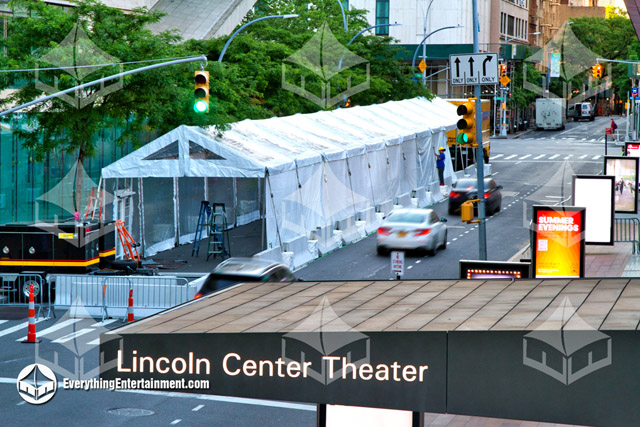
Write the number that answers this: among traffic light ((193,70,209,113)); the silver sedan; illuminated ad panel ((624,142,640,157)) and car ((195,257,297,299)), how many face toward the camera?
2

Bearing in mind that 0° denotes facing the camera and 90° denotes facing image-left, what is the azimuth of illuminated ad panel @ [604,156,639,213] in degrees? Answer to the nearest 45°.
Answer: approximately 0°

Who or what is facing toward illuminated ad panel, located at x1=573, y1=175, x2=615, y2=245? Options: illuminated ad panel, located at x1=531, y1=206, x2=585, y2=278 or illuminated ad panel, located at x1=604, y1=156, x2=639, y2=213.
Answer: illuminated ad panel, located at x1=604, y1=156, x2=639, y2=213

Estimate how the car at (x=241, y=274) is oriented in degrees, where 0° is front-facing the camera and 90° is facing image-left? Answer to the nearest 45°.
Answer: approximately 225°

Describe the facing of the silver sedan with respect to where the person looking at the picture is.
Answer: facing away from the viewer and to the right of the viewer

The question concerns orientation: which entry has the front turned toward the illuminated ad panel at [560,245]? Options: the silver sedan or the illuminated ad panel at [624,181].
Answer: the illuminated ad panel at [624,181]

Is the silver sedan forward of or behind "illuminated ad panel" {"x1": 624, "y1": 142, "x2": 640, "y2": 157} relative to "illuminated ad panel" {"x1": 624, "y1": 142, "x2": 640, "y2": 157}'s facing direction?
forward
